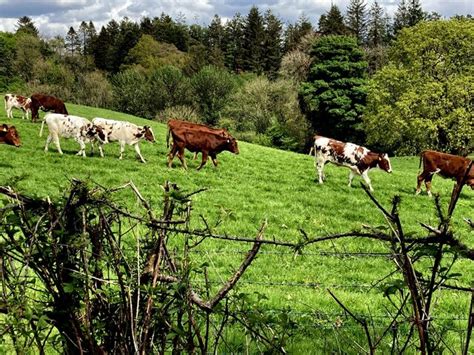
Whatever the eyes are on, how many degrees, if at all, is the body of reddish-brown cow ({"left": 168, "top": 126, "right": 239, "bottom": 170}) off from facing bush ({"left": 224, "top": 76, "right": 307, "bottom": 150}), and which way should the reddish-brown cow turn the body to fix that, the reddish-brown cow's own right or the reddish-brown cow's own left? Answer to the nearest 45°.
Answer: approximately 90° to the reddish-brown cow's own left

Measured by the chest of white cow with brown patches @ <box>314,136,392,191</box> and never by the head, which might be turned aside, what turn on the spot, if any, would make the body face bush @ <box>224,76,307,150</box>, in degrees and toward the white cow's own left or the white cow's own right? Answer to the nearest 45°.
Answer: approximately 90° to the white cow's own left

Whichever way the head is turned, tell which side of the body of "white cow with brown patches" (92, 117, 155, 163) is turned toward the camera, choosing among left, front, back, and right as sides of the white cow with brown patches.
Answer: right

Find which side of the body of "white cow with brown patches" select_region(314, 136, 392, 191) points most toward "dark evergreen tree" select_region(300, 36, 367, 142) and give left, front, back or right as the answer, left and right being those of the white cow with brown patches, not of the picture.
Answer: left

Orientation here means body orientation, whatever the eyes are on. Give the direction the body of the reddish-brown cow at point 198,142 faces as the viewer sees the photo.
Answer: to the viewer's right

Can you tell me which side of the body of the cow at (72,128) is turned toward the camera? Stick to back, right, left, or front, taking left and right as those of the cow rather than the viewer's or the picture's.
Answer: right

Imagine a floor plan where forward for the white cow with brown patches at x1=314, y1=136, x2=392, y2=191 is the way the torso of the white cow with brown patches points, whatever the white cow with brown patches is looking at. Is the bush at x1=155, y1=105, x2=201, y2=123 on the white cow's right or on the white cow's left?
on the white cow's left

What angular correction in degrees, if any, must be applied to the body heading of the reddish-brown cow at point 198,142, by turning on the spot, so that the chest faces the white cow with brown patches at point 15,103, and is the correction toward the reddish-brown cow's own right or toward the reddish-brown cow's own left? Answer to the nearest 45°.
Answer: approximately 135° to the reddish-brown cow's own left

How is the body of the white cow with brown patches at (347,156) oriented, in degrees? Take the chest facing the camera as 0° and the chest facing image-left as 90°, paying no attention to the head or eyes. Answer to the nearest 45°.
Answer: approximately 270°

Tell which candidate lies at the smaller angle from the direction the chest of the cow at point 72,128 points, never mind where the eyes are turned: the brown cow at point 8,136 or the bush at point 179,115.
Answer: the bush
